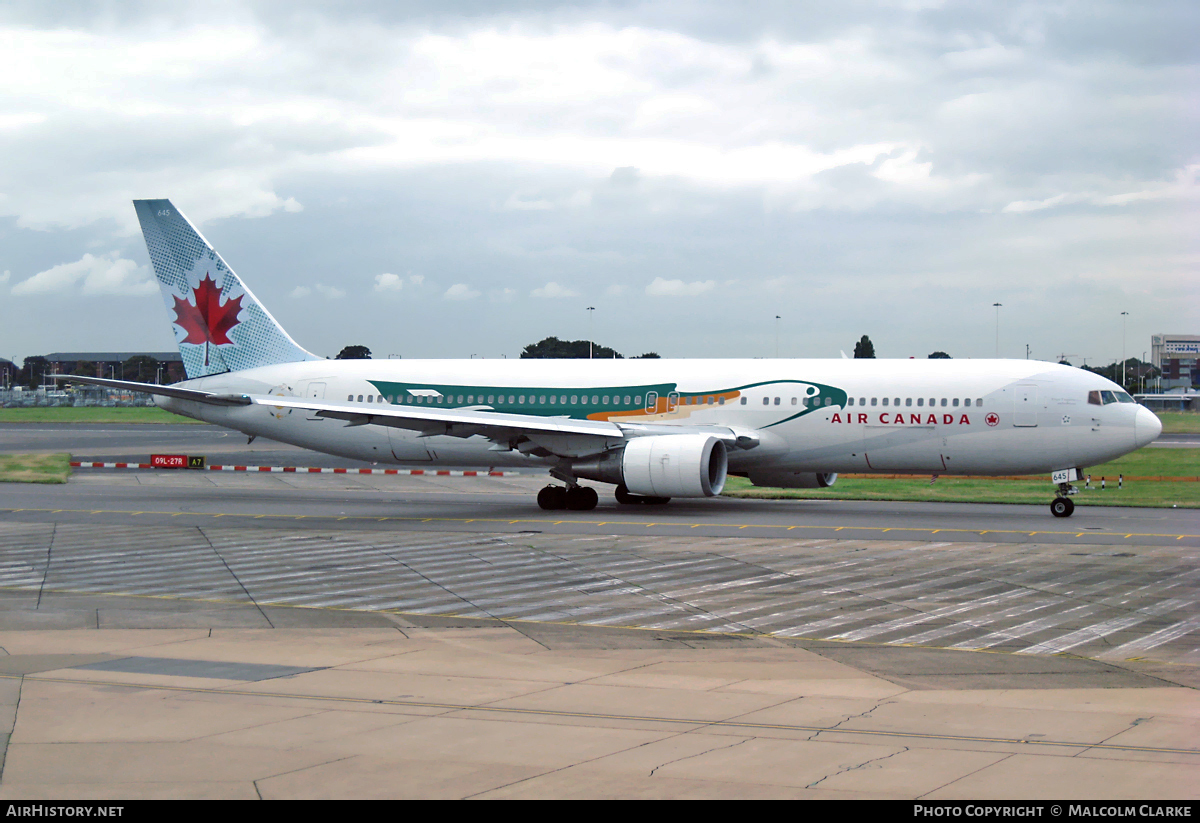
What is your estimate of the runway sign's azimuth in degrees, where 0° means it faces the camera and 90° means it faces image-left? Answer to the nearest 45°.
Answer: approximately 0°

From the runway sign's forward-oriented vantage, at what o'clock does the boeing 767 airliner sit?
The boeing 767 airliner is roughly at 11 o'clock from the runway sign.
